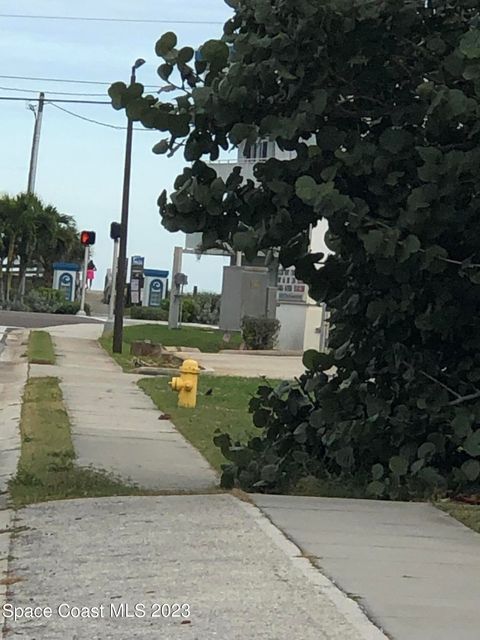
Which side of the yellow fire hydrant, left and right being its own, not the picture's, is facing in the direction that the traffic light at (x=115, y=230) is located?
right

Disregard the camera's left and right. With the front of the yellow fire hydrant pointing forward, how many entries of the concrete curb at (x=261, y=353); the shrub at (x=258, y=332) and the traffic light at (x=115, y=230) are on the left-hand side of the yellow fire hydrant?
0

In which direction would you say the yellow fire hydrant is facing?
to the viewer's left

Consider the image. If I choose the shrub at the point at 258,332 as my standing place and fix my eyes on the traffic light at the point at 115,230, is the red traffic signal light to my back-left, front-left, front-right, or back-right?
front-right

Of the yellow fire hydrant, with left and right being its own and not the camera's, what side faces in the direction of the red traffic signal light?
right
